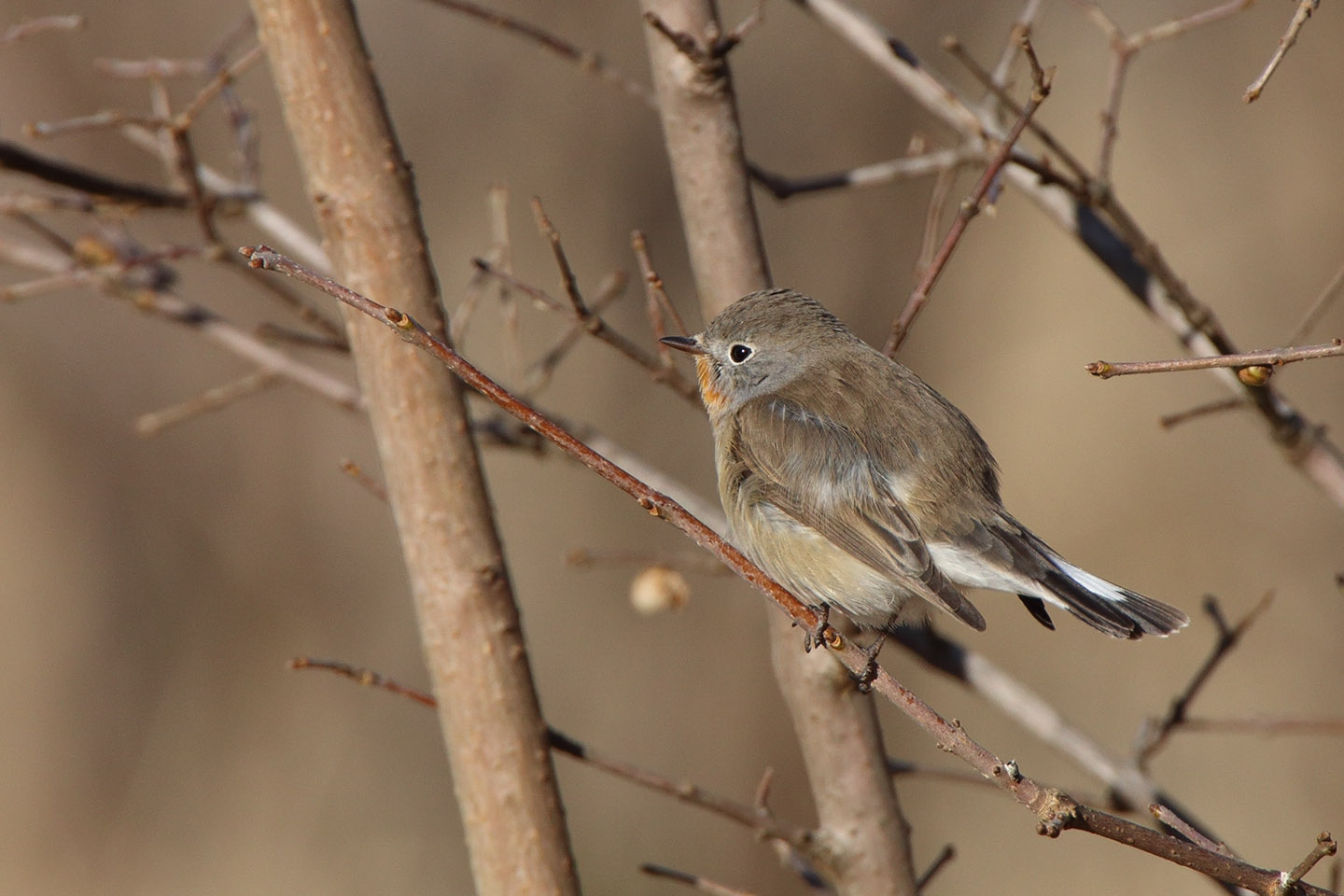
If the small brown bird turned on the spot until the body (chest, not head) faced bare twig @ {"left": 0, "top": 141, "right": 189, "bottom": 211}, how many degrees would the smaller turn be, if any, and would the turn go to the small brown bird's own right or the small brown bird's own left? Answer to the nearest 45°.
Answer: approximately 45° to the small brown bird's own right

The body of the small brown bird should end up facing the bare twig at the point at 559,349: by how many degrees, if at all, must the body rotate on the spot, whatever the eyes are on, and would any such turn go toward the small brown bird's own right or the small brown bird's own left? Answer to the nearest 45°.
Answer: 0° — it already faces it

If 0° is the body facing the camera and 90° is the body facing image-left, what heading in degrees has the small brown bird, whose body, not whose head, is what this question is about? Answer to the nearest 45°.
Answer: approximately 90°

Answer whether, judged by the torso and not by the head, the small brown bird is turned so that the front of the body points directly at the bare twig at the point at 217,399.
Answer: yes

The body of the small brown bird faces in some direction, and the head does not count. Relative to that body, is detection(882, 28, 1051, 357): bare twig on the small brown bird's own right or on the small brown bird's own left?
on the small brown bird's own left

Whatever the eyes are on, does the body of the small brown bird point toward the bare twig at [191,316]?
yes
